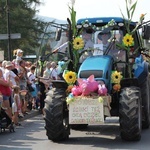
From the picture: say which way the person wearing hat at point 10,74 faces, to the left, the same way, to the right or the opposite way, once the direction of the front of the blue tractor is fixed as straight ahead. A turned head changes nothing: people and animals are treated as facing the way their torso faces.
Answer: to the left

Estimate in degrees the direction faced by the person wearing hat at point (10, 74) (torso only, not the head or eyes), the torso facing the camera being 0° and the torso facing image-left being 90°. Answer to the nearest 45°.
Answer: approximately 270°

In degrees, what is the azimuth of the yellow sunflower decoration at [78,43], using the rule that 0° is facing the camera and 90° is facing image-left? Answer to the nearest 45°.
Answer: approximately 0°

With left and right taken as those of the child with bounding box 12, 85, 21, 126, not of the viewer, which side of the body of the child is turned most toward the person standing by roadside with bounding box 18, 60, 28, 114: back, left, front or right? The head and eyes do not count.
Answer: left

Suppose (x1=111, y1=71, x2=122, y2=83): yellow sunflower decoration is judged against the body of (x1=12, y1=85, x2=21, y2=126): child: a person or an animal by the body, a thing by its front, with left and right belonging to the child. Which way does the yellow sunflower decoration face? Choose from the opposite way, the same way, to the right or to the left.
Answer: to the right

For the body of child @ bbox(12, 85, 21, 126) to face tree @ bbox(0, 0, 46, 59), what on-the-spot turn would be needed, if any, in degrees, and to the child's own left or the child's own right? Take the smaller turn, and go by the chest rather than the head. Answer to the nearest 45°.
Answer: approximately 90° to the child's own left

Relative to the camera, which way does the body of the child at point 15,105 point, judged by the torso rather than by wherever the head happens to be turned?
to the viewer's right

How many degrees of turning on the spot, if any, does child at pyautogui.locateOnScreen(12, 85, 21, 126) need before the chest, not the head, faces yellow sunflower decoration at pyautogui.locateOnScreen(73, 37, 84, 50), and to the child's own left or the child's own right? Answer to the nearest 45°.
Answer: approximately 45° to the child's own right

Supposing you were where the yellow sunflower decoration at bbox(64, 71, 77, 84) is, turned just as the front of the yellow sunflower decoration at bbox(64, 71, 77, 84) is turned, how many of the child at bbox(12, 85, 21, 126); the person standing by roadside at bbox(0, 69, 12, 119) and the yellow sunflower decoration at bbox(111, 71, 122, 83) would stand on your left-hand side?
1

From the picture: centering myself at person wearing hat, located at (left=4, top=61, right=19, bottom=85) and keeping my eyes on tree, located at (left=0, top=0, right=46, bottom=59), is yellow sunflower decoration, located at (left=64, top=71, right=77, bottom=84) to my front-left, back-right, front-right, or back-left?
back-right

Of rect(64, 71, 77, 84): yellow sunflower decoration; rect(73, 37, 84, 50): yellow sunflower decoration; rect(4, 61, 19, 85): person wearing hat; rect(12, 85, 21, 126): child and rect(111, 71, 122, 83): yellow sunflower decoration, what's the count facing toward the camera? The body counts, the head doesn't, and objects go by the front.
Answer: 3
